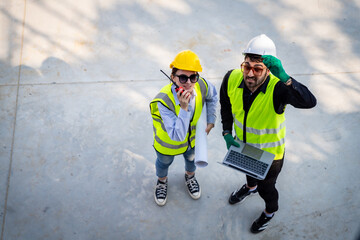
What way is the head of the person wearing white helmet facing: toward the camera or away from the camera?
toward the camera

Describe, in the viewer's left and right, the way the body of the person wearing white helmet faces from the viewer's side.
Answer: facing the viewer and to the left of the viewer

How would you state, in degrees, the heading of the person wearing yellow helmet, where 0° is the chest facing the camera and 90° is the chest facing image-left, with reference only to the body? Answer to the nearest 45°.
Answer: approximately 315°

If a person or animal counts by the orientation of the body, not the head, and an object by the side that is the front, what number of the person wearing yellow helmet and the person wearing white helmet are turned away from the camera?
0
